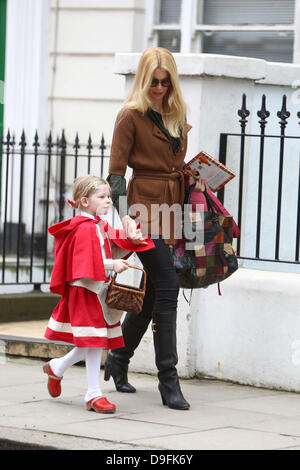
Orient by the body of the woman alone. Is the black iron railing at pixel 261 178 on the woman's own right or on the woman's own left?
on the woman's own left

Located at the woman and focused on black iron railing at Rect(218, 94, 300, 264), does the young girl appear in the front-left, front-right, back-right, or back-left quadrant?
back-left

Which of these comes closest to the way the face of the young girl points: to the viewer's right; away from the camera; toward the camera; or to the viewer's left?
to the viewer's right
